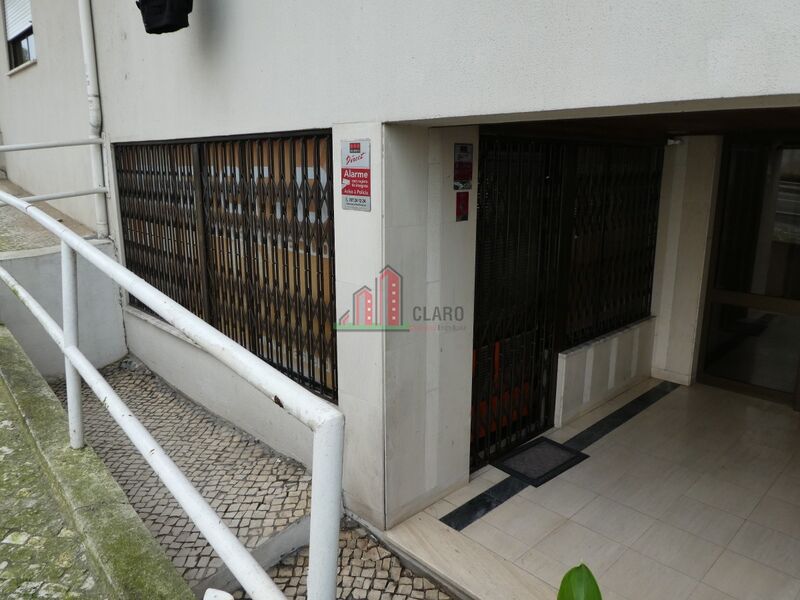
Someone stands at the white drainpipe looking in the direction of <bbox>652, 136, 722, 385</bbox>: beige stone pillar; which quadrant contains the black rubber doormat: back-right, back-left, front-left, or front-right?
front-right

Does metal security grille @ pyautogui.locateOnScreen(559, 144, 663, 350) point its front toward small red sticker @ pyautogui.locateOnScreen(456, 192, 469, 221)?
no

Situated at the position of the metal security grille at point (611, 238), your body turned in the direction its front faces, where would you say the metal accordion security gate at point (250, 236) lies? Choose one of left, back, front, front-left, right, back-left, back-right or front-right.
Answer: right

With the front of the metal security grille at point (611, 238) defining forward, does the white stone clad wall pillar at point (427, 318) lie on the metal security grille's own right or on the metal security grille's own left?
on the metal security grille's own right

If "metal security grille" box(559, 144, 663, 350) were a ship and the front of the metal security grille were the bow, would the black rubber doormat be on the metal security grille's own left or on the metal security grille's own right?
on the metal security grille's own right

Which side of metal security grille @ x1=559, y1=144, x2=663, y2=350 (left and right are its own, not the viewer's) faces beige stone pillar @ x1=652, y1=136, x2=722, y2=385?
left

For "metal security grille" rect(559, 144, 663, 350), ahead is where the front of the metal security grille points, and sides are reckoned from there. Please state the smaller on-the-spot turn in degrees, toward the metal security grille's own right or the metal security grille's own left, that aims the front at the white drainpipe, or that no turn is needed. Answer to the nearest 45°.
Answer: approximately 135° to the metal security grille's own right

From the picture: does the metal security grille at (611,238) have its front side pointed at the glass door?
no

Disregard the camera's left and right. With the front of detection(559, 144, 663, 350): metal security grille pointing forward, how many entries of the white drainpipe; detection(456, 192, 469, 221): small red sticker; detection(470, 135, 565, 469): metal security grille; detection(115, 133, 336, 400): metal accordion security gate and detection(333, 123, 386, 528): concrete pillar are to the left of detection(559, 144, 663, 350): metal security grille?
0
